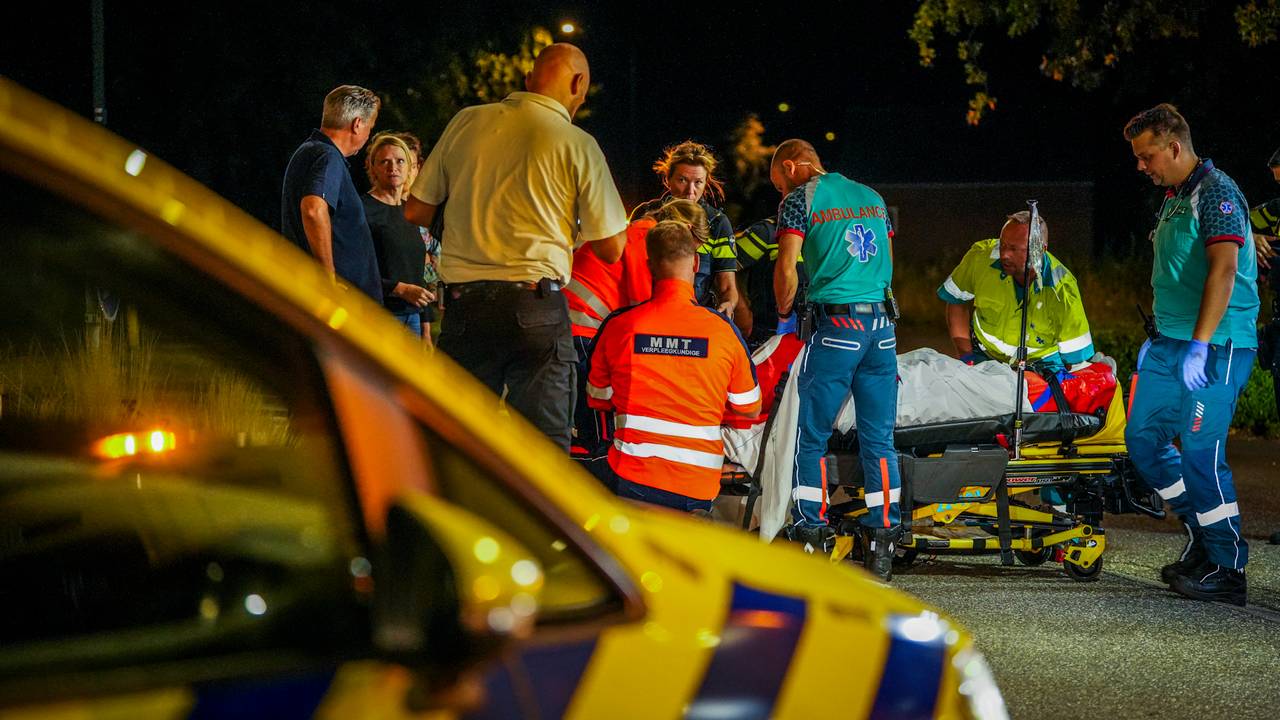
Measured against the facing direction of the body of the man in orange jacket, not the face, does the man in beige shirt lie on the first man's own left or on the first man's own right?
on the first man's own left

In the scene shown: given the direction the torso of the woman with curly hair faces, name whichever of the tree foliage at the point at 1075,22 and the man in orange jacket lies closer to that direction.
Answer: the man in orange jacket

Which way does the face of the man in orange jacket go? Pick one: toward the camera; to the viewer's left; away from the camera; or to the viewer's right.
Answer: away from the camera

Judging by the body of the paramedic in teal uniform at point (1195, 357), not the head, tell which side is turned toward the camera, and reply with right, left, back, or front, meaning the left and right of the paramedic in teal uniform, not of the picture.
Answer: left

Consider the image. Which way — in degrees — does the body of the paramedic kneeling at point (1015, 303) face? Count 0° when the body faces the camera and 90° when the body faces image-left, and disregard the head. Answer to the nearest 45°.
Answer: approximately 0°

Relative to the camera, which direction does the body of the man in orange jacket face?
away from the camera

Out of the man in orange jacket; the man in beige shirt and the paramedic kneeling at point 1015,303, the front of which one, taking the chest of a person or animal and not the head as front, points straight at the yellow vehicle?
the paramedic kneeling

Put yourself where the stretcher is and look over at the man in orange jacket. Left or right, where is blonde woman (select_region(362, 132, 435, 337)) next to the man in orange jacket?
right

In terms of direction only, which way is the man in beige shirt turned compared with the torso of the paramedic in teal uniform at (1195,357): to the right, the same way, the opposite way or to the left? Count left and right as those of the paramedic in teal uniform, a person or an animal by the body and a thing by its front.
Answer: to the right

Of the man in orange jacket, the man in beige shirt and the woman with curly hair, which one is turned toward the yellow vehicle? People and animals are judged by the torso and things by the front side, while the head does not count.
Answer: the woman with curly hair

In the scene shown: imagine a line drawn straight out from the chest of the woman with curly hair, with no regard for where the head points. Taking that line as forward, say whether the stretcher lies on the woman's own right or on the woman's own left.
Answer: on the woman's own left
